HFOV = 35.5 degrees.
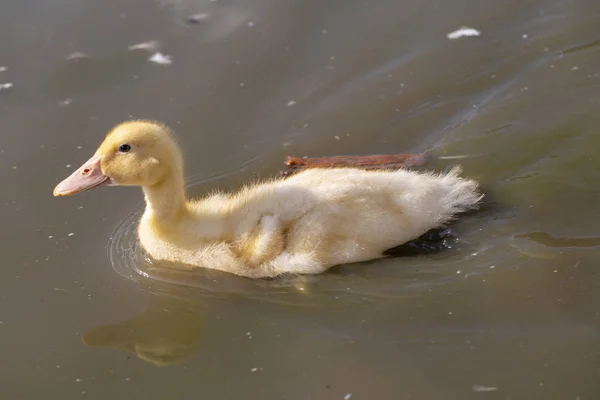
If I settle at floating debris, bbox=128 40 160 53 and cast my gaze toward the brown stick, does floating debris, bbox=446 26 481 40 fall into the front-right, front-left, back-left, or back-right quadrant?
front-left

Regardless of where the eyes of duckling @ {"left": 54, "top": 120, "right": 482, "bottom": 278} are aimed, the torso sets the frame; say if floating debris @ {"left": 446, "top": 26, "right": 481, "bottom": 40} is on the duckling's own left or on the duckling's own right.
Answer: on the duckling's own right

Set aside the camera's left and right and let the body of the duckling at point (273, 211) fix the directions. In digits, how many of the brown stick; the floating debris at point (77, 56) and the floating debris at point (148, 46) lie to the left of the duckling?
0

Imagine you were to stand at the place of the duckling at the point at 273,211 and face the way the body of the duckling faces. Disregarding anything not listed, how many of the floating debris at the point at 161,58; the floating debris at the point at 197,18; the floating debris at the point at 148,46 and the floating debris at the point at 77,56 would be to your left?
0

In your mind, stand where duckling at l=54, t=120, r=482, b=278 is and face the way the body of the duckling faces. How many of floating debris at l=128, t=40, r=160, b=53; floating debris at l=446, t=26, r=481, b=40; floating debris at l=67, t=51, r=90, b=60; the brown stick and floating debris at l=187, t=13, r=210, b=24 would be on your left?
0

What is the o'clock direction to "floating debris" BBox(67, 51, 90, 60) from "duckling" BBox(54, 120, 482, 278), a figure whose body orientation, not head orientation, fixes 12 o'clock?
The floating debris is roughly at 2 o'clock from the duckling.

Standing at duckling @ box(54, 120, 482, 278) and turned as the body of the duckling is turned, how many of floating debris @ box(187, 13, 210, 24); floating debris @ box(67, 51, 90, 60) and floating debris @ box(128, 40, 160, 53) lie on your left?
0

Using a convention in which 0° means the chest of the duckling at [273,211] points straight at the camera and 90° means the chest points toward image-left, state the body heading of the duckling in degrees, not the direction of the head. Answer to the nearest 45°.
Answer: approximately 90°

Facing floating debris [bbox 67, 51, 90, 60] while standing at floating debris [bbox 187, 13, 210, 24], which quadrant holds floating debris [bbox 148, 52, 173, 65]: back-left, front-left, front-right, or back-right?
front-left

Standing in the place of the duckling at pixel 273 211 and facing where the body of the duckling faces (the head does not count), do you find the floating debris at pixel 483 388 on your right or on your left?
on your left

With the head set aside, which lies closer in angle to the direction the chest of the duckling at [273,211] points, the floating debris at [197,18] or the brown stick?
the floating debris

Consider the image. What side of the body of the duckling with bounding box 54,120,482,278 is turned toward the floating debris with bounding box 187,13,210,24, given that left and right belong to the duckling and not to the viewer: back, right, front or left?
right

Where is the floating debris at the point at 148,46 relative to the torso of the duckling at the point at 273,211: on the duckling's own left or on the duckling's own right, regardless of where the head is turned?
on the duckling's own right

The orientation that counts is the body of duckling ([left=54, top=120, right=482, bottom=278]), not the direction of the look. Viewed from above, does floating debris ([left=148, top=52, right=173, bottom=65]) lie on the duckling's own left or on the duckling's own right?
on the duckling's own right

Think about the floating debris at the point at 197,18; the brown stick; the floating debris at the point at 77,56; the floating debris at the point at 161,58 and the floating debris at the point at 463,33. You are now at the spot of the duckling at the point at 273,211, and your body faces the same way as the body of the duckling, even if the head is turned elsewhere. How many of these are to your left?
0

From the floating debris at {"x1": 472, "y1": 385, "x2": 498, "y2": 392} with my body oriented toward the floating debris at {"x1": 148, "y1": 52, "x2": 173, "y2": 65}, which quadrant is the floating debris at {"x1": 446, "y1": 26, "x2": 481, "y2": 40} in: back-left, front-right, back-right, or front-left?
front-right

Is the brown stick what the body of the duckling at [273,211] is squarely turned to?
no
